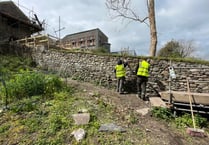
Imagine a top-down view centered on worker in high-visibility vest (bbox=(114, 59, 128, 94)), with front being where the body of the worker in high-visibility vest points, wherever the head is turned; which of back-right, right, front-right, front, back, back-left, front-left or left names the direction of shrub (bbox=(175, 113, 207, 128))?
back-right

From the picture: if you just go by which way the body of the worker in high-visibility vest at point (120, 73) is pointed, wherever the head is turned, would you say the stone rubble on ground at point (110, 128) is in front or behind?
behind

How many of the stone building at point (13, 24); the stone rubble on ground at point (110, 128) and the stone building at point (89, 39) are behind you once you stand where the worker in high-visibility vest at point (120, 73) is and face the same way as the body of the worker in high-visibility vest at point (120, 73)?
1

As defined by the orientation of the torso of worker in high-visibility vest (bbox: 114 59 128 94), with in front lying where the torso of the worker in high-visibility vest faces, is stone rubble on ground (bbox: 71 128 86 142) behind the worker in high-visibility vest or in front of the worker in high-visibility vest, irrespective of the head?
behind

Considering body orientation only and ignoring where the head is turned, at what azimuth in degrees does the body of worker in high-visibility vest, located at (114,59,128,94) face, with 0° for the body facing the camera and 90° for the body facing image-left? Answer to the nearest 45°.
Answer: approximately 180°

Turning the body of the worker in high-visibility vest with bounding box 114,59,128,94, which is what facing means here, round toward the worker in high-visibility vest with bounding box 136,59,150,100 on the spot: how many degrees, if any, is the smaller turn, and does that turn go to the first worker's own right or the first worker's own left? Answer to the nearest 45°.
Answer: approximately 135° to the first worker's own right

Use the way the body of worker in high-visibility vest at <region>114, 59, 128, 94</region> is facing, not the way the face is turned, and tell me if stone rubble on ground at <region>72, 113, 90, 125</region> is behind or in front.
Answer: behind

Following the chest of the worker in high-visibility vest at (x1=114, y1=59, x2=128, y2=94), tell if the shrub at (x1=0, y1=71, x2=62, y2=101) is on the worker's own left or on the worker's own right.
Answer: on the worker's own left

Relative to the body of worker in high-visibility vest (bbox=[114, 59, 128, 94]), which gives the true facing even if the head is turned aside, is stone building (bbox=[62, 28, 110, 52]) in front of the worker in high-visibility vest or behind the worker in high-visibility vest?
in front

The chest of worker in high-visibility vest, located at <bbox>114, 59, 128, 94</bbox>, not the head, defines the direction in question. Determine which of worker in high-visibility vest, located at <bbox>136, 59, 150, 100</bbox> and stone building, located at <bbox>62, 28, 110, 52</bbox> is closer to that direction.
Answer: the stone building

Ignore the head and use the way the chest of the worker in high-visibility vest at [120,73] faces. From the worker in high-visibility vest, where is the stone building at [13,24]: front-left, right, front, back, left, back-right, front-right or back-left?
front-left

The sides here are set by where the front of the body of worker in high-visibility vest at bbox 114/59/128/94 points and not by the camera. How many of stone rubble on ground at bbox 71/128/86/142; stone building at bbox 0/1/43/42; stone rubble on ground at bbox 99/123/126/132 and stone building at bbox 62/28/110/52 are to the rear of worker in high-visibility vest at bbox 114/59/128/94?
2

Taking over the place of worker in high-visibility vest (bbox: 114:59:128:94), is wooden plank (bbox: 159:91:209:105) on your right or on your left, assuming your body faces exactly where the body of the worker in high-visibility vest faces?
on your right
